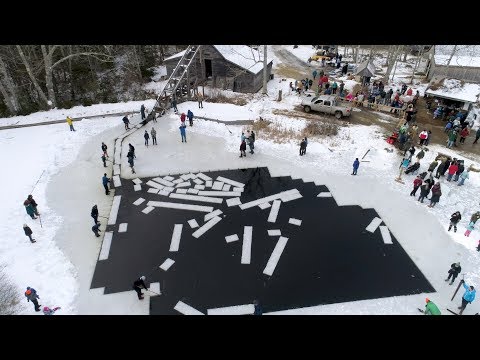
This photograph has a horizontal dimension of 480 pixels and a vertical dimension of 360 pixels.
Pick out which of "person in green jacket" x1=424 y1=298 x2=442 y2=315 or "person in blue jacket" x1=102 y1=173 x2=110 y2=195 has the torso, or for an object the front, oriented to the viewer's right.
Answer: the person in blue jacket

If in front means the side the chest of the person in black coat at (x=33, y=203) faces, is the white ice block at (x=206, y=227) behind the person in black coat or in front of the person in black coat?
in front

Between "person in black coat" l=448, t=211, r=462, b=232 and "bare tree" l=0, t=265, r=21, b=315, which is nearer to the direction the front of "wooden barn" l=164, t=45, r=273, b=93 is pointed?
the bare tree

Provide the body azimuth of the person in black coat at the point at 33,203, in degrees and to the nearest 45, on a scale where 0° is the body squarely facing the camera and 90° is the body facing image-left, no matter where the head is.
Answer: approximately 270°

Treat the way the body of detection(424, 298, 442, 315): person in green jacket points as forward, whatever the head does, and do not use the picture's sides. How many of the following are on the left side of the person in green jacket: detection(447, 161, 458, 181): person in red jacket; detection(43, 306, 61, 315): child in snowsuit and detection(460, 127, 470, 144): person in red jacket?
1

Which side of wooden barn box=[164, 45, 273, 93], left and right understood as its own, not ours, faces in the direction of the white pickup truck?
left

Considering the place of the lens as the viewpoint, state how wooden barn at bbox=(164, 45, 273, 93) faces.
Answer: facing the viewer and to the left of the viewer

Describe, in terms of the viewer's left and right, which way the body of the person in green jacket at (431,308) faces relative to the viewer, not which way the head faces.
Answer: facing away from the viewer and to the left of the viewer

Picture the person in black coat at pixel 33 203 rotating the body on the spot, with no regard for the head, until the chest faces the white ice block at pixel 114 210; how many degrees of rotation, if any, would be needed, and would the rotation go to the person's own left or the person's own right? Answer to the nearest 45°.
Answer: approximately 45° to the person's own right

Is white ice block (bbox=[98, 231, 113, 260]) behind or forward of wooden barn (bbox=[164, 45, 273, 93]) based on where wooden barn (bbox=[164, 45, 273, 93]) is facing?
forward

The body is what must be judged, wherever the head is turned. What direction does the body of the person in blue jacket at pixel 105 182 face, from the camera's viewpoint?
to the viewer's right

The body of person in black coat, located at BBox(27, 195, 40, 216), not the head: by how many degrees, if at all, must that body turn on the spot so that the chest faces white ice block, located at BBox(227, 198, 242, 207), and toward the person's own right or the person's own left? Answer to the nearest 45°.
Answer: approximately 45° to the person's own right

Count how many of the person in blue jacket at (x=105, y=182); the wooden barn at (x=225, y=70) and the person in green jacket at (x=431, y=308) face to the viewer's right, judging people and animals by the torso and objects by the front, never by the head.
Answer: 1

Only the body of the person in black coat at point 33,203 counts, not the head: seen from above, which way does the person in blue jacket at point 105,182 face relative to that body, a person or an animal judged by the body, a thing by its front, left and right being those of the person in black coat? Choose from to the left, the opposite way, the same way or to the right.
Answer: the same way
